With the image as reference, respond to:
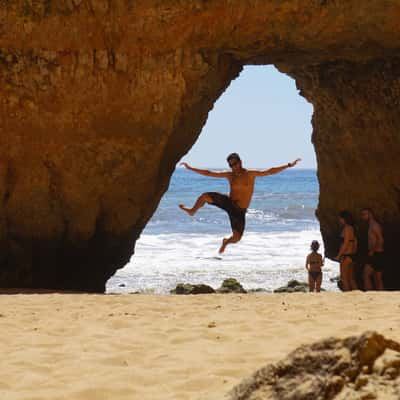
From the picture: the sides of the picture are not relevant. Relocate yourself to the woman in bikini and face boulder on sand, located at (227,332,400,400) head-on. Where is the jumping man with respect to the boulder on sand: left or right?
right

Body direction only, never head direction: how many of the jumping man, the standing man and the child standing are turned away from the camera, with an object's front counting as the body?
1

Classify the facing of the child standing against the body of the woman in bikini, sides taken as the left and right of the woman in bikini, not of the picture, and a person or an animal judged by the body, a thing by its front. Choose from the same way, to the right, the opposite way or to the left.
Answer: to the right

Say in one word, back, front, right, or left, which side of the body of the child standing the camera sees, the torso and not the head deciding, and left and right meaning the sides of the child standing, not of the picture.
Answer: back

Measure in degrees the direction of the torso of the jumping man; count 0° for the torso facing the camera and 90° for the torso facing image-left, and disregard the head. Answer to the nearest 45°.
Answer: approximately 45°

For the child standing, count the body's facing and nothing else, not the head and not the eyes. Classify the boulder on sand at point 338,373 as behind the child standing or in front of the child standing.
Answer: behind

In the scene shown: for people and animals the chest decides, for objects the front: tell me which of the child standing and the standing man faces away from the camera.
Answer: the child standing

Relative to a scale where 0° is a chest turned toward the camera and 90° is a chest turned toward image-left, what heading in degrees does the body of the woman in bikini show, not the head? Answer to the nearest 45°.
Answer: approximately 90°

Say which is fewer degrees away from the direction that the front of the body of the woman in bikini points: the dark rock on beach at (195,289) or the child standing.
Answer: the dark rock on beach
